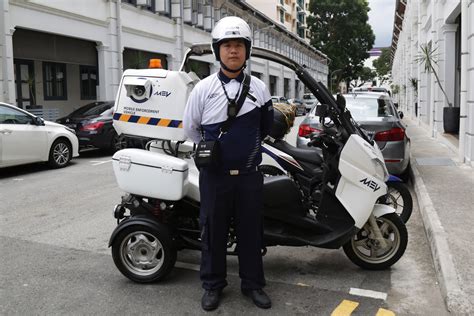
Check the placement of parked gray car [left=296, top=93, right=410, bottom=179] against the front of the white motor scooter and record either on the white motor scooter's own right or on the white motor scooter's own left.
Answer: on the white motor scooter's own left

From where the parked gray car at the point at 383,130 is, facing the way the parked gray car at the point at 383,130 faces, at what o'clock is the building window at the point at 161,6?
The building window is roughly at 11 o'clock from the parked gray car.

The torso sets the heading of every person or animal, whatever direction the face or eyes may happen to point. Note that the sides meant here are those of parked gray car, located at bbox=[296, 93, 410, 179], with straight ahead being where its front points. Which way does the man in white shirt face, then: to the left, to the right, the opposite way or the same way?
the opposite way

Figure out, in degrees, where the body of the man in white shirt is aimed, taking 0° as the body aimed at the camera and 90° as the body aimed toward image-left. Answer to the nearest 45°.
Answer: approximately 0°

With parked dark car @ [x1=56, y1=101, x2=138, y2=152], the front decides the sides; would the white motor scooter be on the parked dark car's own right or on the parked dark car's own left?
on the parked dark car's own right

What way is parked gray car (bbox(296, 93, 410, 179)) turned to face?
away from the camera

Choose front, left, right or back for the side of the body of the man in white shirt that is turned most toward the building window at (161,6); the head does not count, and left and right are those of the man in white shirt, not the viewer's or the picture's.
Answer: back

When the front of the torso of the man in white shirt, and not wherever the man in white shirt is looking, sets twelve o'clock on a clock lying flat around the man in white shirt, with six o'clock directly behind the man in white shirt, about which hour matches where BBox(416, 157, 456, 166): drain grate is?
The drain grate is roughly at 7 o'clock from the man in white shirt.

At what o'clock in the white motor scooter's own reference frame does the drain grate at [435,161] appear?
The drain grate is roughly at 10 o'clock from the white motor scooter.

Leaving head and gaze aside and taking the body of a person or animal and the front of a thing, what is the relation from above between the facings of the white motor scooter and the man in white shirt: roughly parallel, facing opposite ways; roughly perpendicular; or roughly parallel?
roughly perpendicular

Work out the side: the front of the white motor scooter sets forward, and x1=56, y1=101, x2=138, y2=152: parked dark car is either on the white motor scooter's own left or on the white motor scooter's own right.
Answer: on the white motor scooter's own left

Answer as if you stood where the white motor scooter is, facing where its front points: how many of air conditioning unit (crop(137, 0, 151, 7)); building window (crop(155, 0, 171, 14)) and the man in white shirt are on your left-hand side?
2

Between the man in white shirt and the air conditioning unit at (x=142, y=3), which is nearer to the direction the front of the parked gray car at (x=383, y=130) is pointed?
the air conditioning unit

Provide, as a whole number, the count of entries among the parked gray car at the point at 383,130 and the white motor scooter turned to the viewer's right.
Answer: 1

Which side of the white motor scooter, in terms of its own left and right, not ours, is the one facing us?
right

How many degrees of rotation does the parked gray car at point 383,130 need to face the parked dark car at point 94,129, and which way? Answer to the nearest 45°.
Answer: approximately 45° to its left
